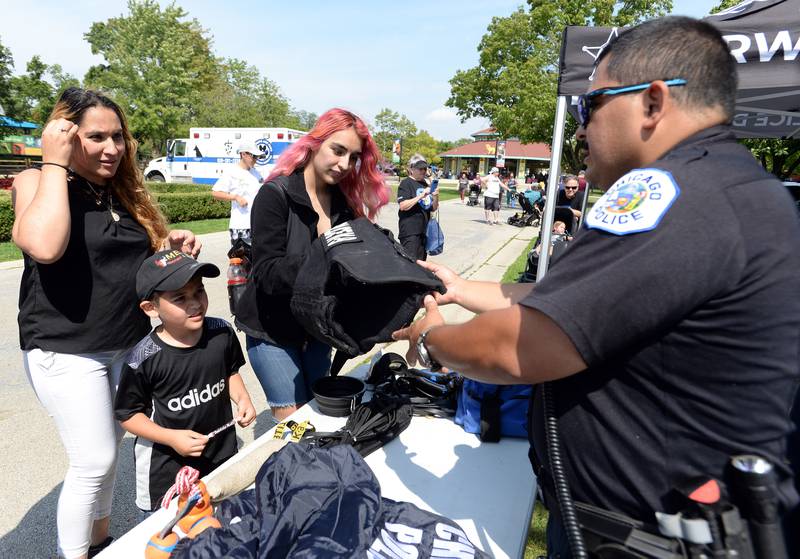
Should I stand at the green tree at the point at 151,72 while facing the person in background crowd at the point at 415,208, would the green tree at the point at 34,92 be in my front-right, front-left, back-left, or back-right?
back-right

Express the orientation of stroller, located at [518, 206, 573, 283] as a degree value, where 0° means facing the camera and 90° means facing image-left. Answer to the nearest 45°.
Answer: approximately 45°

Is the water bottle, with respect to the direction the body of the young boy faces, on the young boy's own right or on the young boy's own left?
on the young boy's own left

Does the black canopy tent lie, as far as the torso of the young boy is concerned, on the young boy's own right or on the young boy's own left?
on the young boy's own left

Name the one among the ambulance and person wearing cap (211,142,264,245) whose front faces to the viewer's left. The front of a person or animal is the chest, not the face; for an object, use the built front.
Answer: the ambulance

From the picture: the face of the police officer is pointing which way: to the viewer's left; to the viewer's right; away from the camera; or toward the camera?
to the viewer's left

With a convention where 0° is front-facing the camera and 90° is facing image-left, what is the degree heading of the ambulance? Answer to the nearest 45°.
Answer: approximately 90°
